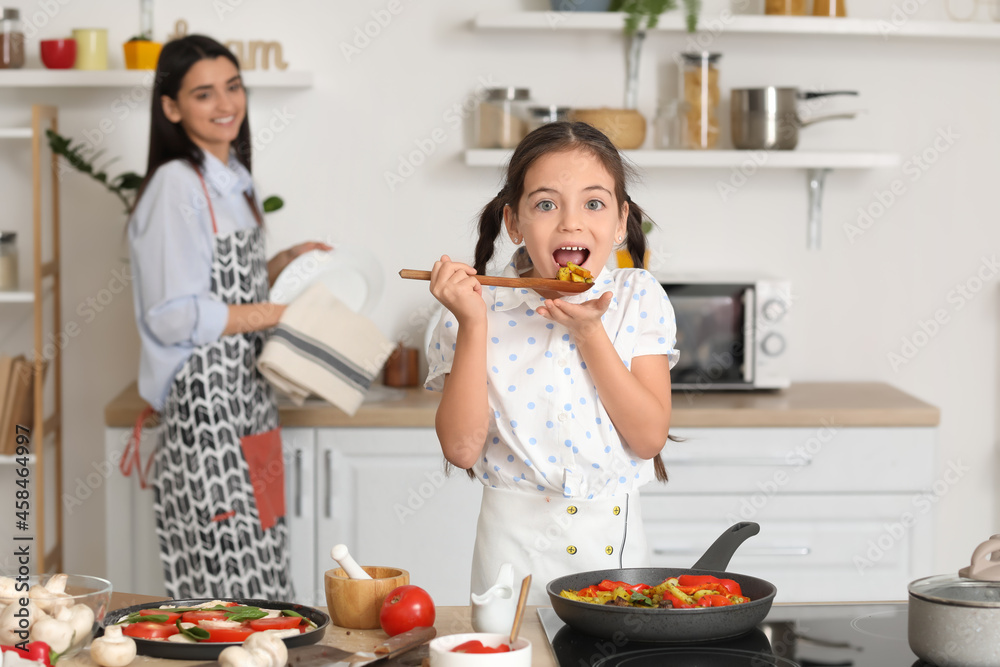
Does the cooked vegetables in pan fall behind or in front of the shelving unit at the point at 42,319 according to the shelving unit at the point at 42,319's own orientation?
in front

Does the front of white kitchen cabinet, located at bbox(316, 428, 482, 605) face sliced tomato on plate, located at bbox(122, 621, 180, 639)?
yes

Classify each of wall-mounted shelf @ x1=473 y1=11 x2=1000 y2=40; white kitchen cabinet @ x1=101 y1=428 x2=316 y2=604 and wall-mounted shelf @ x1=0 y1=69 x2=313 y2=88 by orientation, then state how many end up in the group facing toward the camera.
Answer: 3

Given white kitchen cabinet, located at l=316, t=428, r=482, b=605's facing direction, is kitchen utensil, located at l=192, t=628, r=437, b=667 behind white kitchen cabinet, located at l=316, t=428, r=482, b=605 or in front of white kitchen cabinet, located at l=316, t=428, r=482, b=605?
in front

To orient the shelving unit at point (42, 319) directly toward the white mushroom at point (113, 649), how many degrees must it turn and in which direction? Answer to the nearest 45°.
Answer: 0° — it already faces it

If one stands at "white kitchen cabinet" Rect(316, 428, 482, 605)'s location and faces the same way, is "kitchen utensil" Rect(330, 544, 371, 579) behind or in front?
in front

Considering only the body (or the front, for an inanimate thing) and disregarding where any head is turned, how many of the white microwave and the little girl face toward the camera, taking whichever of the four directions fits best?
2

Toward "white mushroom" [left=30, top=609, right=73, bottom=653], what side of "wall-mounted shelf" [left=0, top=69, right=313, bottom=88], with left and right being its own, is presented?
front

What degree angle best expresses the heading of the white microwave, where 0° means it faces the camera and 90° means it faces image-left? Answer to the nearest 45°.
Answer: approximately 0°

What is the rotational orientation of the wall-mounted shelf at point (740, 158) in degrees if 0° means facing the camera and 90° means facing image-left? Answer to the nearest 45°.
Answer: approximately 0°
